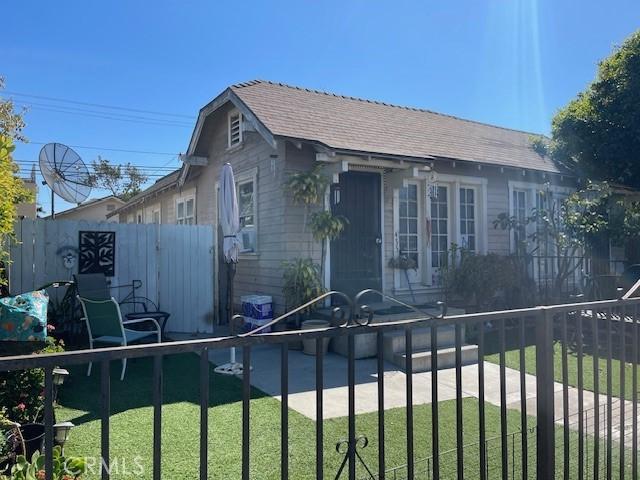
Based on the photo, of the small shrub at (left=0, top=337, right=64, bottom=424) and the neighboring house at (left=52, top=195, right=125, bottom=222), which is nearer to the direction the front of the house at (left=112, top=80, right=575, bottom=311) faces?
the small shrub

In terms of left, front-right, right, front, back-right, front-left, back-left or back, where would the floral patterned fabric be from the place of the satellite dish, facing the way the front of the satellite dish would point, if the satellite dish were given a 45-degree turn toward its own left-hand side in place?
right

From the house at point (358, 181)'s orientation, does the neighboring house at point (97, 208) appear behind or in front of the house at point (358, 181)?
behind

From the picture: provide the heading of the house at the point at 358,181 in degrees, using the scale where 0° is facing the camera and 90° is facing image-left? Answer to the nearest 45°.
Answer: approximately 315°

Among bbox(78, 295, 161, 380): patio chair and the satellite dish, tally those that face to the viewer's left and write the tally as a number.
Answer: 0

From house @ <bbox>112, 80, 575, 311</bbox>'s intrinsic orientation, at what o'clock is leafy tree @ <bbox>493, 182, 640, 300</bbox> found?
The leafy tree is roughly at 10 o'clock from the house.

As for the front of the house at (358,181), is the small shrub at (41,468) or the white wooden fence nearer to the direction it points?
the small shrub

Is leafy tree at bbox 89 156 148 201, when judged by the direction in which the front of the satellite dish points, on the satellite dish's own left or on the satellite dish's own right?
on the satellite dish's own left

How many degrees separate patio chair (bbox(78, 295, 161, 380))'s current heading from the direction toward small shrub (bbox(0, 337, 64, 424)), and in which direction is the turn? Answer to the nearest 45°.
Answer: approximately 135° to its right

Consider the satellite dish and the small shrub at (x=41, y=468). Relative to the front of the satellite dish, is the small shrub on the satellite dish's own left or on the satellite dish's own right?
on the satellite dish's own right

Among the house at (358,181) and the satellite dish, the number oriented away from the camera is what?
0

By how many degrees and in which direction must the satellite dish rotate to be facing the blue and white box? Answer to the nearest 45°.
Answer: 0° — it already faces it
